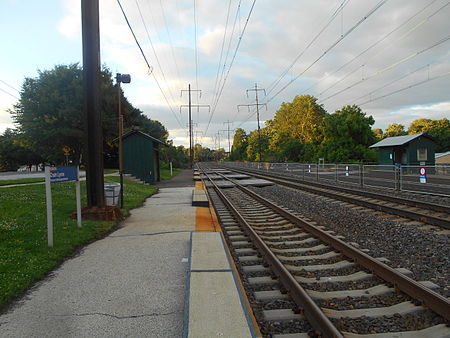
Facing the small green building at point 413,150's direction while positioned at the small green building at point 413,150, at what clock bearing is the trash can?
The trash can is roughly at 11 o'clock from the small green building.

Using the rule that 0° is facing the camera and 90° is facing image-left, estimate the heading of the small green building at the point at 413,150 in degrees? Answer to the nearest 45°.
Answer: approximately 45°

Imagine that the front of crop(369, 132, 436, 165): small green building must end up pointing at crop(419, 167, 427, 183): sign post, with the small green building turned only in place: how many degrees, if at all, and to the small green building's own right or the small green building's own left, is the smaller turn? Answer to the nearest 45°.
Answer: approximately 45° to the small green building's own left
